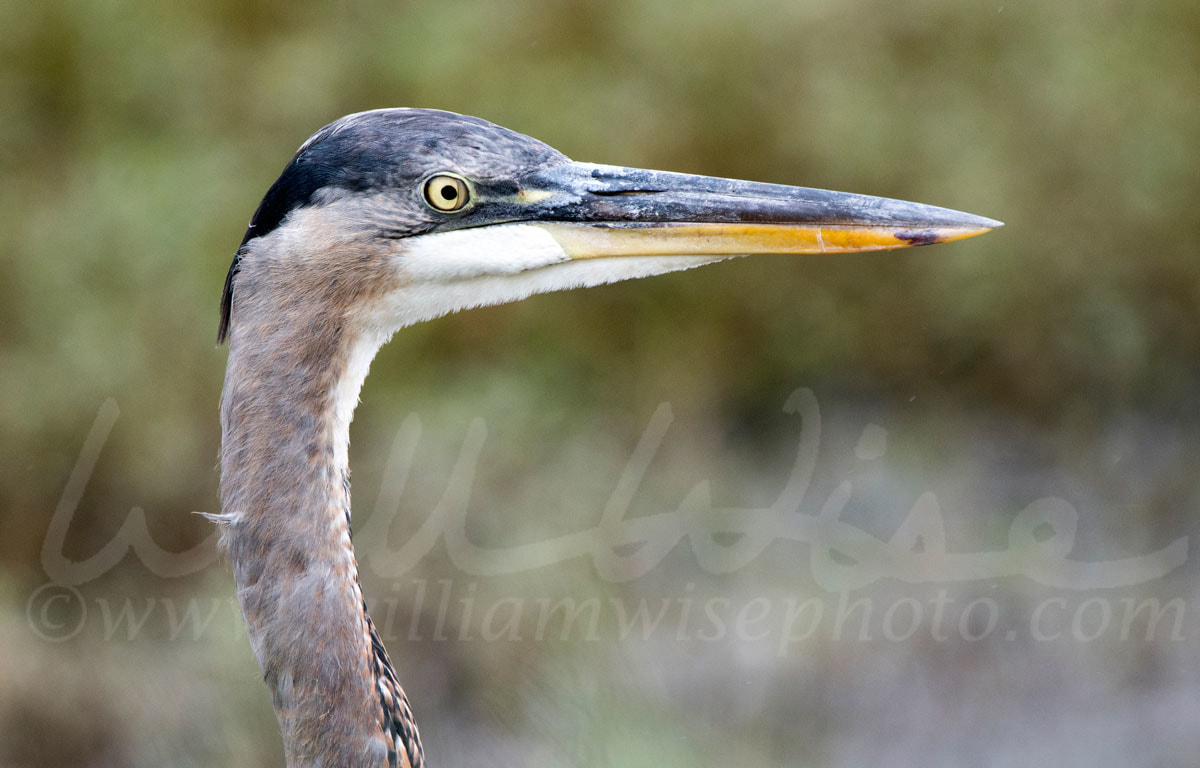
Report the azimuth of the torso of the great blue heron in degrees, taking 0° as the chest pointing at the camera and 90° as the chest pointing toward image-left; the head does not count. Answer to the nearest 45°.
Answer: approximately 270°
